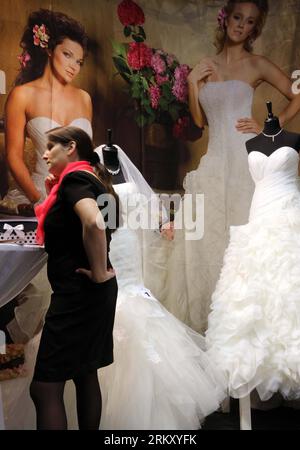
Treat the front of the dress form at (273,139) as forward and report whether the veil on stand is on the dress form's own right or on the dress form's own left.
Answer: on the dress form's own right

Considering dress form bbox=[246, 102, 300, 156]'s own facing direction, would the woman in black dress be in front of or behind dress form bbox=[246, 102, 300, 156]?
in front

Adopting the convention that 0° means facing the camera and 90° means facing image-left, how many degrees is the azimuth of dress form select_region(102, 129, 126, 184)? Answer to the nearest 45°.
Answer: approximately 45°
